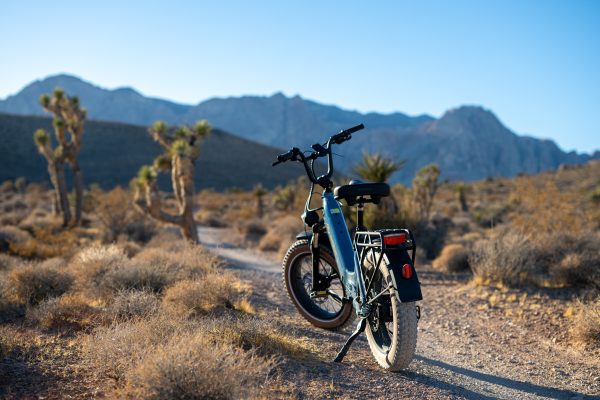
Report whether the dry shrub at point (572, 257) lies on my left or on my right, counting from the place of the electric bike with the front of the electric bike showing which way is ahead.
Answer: on my right

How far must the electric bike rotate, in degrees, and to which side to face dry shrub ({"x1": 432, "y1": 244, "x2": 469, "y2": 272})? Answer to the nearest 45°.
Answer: approximately 45° to its right

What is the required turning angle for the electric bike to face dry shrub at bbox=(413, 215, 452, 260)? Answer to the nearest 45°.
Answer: approximately 45° to its right

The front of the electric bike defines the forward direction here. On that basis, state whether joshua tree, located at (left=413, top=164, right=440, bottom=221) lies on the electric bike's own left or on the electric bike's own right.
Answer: on the electric bike's own right

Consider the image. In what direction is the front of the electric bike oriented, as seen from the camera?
facing away from the viewer and to the left of the viewer

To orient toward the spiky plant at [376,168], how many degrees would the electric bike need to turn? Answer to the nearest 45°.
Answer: approximately 45° to its right

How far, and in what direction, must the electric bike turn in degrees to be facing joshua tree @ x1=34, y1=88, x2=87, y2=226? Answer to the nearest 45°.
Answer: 0° — it already faces it

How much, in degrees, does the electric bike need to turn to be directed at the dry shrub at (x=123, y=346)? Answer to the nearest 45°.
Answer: approximately 90° to its left
